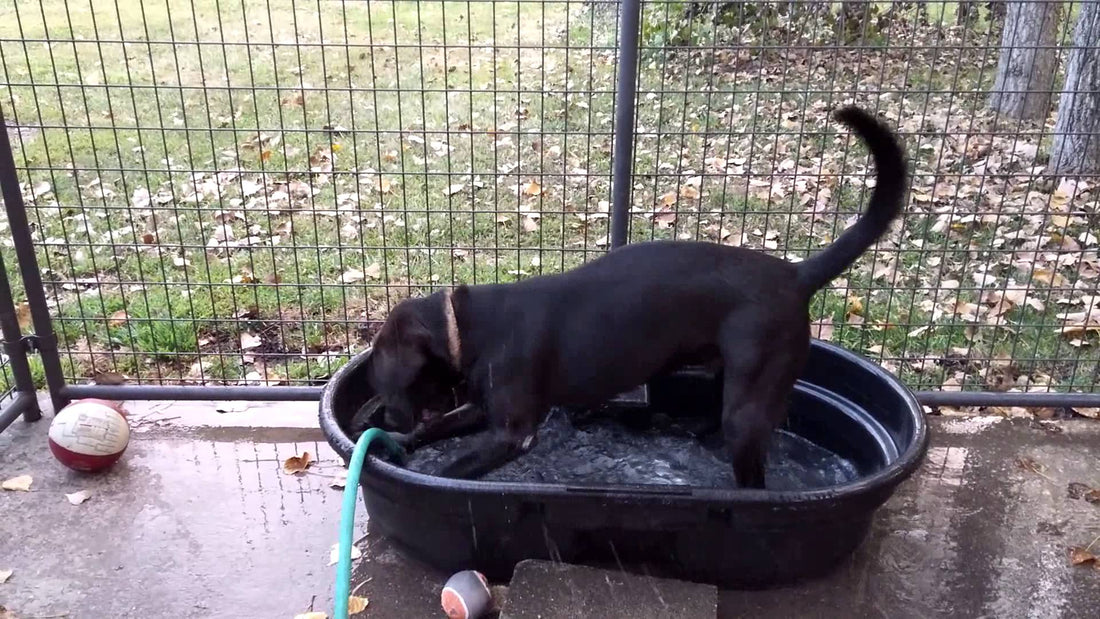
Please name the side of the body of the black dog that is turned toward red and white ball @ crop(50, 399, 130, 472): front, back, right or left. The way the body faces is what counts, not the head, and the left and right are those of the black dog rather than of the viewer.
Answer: front

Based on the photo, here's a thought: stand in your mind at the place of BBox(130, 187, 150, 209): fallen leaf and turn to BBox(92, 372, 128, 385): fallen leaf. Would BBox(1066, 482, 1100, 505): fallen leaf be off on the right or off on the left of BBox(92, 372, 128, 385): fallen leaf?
left

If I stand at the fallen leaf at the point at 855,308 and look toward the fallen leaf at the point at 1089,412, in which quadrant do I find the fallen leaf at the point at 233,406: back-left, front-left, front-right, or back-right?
back-right

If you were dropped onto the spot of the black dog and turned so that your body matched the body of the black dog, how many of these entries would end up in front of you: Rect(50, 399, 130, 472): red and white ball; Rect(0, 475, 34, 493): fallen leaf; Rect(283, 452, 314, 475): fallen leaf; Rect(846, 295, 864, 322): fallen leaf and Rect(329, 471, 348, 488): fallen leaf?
4

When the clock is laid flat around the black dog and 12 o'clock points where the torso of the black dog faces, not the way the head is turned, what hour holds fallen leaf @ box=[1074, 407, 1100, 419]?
The fallen leaf is roughly at 5 o'clock from the black dog.

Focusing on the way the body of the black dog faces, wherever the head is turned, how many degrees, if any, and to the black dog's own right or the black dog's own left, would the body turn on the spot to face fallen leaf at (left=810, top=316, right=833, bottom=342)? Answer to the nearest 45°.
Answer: approximately 135° to the black dog's own right

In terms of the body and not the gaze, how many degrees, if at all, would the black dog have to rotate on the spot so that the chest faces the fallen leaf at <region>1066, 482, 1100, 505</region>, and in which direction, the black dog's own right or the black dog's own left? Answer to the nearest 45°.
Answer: approximately 180°

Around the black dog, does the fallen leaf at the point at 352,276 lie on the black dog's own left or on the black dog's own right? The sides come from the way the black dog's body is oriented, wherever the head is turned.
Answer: on the black dog's own right

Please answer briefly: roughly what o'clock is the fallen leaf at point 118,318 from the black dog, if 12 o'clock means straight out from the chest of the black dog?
The fallen leaf is roughly at 1 o'clock from the black dog.

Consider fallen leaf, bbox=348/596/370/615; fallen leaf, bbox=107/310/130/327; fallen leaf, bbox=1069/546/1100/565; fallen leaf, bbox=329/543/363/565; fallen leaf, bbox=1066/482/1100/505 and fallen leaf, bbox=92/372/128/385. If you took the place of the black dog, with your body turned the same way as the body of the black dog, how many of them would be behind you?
2

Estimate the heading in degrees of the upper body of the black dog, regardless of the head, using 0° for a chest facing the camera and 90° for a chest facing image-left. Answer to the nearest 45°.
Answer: approximately 90°

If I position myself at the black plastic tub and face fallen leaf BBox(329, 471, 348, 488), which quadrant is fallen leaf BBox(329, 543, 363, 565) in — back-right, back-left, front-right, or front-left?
front-left

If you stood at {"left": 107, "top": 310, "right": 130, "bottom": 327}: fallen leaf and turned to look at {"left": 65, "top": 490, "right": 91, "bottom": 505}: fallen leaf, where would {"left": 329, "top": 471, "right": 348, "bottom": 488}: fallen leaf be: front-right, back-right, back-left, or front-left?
front-left

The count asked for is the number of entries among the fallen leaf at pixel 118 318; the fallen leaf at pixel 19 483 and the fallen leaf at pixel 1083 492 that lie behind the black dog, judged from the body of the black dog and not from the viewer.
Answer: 1

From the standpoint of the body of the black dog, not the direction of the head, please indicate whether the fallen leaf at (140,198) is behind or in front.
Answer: in front

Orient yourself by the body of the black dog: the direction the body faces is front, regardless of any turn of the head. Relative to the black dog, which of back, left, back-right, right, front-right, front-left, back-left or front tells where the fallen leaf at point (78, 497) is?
front

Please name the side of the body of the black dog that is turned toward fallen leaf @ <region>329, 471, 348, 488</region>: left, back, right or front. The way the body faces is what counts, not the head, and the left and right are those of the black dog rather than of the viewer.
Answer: front

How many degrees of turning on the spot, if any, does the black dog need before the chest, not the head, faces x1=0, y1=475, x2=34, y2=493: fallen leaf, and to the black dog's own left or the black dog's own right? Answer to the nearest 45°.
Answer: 0° — it already faces it
